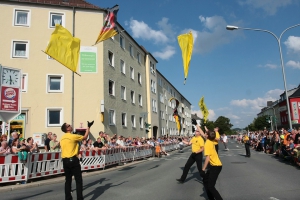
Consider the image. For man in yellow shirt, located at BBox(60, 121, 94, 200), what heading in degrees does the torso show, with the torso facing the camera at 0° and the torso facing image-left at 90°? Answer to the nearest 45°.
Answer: approximately 225°

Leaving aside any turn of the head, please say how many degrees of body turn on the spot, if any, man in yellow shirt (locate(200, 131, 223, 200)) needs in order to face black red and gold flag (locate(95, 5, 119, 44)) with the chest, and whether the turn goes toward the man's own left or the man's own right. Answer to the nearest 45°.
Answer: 0° — they already face it

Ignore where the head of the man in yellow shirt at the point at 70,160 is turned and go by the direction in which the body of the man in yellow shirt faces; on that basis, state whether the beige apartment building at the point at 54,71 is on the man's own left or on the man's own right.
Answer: on the man's own left

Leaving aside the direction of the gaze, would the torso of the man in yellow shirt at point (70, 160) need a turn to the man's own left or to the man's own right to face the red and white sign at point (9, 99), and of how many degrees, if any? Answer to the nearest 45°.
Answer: approximately 90° to the man's own left

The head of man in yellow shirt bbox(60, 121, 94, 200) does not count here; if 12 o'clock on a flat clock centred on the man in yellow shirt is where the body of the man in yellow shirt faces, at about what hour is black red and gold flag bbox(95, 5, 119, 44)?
The black red and gold flag is roughly at 11 o'clock from the man in yellow shirt.

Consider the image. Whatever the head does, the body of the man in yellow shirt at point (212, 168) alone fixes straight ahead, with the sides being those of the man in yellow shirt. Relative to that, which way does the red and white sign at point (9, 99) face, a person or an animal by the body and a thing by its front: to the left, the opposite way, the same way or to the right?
the opposite way

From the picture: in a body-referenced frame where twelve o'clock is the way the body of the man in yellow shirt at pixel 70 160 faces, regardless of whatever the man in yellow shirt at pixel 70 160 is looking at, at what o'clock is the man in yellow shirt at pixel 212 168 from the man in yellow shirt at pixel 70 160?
the man in yellow shirt at pixel 212 168 is roughly at 2 o'clock from the man in yellow shirt at pixel 70 160.
